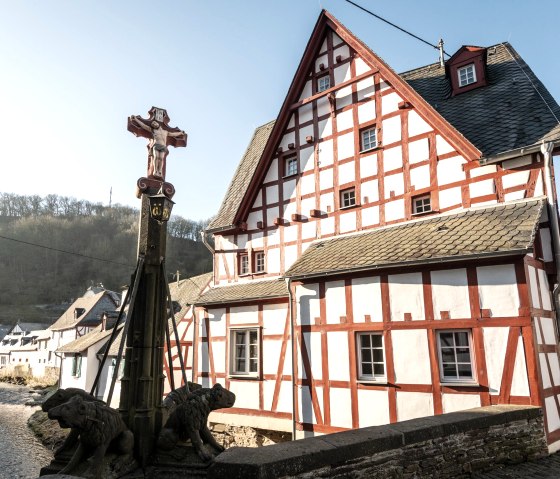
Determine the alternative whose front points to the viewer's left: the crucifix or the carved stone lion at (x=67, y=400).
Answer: the carved stone lion

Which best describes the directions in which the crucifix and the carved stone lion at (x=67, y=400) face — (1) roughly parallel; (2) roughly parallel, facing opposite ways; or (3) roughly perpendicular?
roughly perpendicular

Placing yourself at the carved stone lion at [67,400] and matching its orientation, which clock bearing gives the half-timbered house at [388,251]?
The half-timbered house is roughly at 5 o'clock from the carved stone lion.

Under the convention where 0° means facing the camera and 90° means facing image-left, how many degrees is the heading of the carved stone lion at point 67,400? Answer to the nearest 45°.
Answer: approximately 90°

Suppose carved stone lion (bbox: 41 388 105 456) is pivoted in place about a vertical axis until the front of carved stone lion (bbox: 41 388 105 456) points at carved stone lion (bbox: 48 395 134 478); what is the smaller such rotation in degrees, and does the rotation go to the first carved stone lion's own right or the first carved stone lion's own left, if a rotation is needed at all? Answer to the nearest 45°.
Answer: approximately 135° to the first carved stone lion's own left

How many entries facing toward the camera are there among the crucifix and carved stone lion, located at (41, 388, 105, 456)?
1
